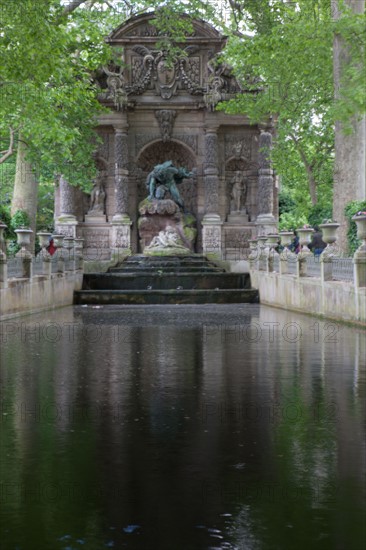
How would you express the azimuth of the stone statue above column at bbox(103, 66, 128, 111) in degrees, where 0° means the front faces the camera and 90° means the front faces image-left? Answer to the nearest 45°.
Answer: approximately 0°

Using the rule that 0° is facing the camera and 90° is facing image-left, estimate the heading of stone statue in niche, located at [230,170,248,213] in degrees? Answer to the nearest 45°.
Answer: approximately 0°

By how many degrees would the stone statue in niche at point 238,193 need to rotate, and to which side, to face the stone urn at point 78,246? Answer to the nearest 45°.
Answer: approximately 45° to its right

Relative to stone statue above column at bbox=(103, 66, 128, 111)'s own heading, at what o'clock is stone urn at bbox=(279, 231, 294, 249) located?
The stone urn is roughly at 11 o'clock from the stone statue above column.
